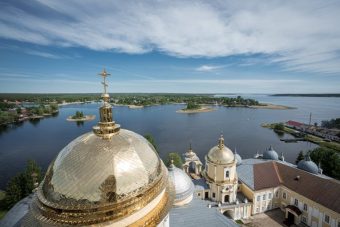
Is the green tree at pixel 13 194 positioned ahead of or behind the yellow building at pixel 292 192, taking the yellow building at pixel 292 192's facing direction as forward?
ahead

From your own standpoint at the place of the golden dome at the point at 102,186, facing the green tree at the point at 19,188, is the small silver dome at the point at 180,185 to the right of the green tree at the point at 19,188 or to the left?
right

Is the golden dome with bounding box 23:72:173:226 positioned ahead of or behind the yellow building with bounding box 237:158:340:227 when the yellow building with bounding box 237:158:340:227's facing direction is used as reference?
ahead

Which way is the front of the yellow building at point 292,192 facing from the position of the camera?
facing the viewer and to the left of the viewer
